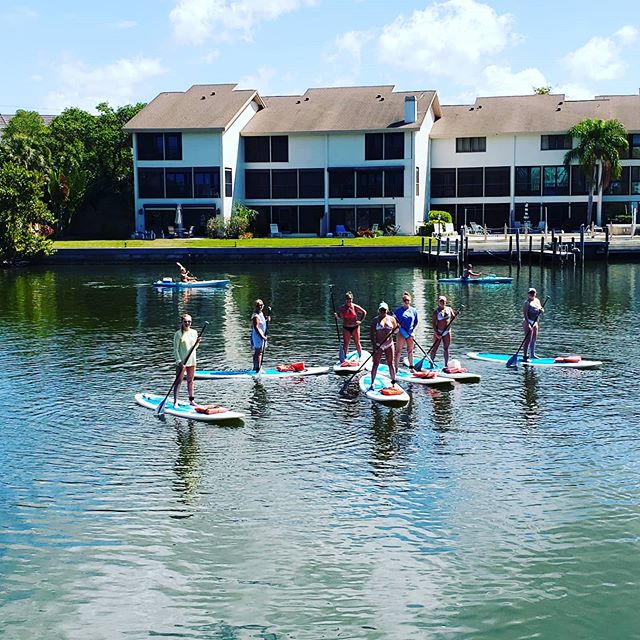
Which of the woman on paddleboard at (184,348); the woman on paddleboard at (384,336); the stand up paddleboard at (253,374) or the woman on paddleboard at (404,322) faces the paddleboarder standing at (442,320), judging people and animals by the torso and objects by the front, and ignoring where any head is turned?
the stand up paddleboard

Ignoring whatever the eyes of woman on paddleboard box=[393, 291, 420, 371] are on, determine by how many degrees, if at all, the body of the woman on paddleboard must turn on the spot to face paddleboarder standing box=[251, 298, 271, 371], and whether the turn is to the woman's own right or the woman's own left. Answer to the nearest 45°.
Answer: approximately 90° to the woman's own right

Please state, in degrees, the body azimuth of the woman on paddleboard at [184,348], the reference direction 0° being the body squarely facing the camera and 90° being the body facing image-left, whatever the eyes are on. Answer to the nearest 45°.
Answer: approximately 0°

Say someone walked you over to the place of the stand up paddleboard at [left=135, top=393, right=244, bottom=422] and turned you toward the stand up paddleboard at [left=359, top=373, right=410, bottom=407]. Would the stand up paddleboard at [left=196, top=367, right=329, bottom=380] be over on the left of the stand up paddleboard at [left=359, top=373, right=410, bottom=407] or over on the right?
left

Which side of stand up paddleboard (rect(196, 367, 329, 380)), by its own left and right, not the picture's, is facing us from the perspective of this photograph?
right

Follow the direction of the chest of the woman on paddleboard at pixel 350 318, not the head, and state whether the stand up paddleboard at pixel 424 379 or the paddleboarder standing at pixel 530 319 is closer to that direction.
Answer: the stand up paddleboard

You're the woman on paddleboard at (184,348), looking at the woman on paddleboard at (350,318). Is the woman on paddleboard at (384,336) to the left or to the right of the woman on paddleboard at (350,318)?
right

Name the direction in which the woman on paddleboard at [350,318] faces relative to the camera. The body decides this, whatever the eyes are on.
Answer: toward the camera

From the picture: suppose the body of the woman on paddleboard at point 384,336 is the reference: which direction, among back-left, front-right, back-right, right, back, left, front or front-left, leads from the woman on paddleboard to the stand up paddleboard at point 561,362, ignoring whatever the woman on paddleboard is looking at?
back-left

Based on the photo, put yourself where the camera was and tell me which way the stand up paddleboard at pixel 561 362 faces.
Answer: facing to the right of the viewer

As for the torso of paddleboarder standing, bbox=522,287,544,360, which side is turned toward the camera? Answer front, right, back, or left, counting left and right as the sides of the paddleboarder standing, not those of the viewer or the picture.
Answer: front

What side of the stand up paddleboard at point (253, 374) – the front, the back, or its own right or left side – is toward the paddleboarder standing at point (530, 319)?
front
